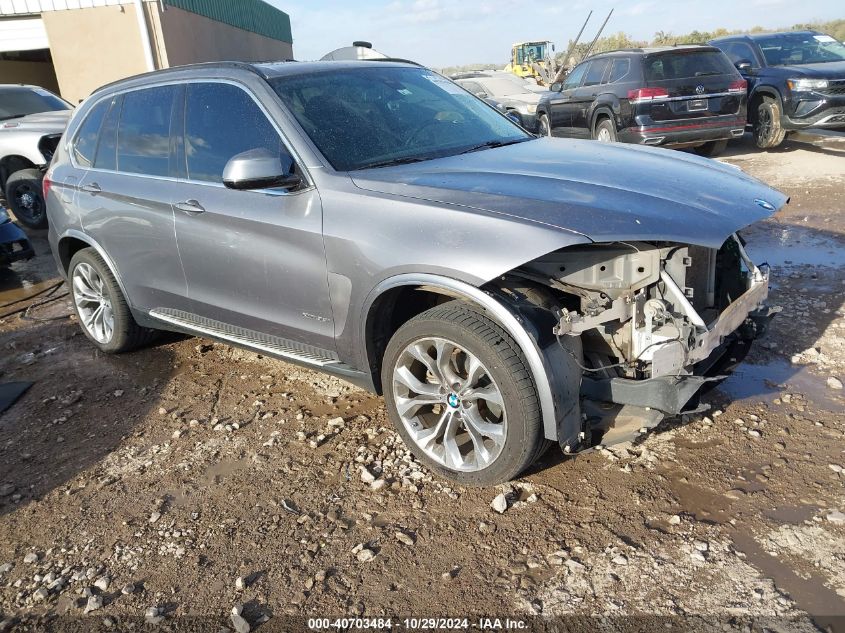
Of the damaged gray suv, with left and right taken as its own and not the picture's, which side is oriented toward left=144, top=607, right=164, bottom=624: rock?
right

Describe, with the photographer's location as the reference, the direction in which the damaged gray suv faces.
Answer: facing the viewer and to the right of the viewer

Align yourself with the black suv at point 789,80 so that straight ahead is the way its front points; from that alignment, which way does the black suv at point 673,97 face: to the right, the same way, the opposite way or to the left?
the opposite way

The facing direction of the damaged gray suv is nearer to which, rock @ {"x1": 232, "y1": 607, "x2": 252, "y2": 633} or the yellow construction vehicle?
the rock

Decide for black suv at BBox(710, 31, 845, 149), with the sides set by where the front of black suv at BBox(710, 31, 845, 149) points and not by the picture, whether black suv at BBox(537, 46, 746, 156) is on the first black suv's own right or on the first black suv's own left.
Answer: on the first black suv's own right

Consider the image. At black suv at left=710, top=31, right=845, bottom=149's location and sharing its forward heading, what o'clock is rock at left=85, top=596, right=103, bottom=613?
The rock is roughly at 2 o'clock from the black suv.

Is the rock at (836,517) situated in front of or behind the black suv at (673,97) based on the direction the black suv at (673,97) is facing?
behind

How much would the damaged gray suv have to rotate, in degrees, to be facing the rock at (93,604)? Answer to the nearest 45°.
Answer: approximately 90° to its right

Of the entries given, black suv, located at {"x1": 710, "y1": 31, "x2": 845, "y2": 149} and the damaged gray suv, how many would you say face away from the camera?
0

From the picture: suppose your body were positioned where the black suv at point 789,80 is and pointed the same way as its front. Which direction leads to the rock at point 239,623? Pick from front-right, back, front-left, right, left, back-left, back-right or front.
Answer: front-right

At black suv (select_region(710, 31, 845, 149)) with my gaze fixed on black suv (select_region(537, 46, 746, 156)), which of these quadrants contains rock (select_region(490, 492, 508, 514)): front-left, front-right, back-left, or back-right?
front-left
